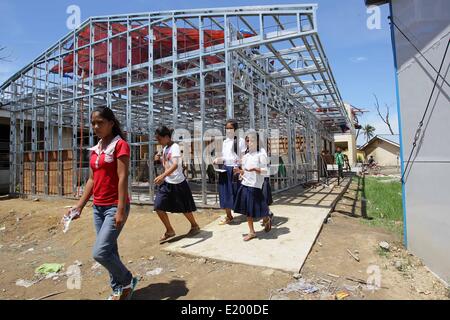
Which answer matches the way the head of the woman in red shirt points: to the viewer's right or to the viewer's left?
to the viewer's left

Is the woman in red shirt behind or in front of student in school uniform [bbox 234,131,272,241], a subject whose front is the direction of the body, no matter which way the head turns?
in front

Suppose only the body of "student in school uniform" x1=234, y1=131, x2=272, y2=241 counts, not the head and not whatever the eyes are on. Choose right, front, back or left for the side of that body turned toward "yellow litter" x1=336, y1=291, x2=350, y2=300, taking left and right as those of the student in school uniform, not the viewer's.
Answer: left

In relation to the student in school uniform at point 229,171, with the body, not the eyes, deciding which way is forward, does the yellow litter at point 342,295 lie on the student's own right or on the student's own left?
on the student's own left

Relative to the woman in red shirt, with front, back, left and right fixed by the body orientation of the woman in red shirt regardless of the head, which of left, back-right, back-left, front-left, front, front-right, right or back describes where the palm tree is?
back

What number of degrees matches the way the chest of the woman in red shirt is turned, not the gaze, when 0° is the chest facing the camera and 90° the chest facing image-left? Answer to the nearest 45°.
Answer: approximately 45°

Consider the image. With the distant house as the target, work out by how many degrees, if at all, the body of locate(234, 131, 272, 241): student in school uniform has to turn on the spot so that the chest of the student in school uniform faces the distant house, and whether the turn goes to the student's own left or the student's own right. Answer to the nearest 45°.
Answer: approximately 180°

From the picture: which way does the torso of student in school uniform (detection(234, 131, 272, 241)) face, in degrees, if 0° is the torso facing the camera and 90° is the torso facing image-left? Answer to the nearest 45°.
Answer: approximately 45°
